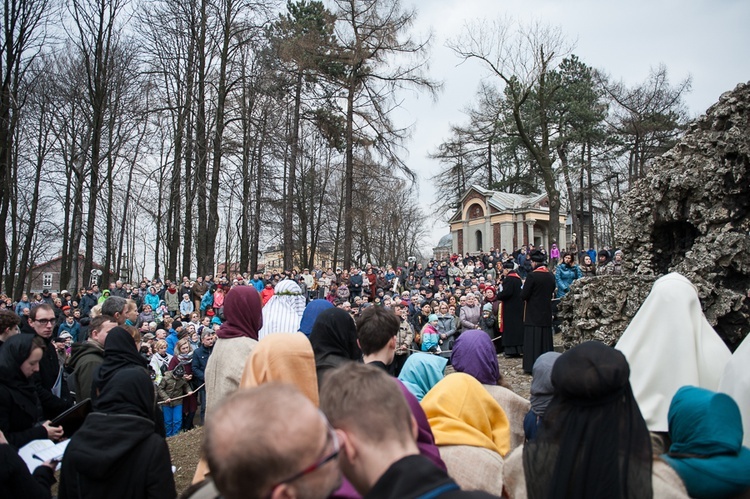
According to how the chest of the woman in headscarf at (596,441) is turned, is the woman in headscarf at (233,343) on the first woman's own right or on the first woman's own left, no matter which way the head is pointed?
on the first woman's own left

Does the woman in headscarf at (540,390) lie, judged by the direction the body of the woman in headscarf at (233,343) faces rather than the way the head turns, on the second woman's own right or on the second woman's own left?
on the second woman's own right

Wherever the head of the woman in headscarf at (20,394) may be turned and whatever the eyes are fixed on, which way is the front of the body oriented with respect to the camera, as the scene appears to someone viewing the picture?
to the viewer's right

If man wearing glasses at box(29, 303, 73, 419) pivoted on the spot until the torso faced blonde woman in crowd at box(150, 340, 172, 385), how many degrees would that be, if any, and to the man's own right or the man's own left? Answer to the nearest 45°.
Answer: approximately 135° to the man's own left

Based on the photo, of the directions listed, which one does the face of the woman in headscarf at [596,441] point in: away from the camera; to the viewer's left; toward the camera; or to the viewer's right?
away from the camera

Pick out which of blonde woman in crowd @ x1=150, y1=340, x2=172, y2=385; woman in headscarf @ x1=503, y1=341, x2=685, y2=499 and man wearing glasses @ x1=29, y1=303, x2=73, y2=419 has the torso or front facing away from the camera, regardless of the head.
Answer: the woman in headscarf

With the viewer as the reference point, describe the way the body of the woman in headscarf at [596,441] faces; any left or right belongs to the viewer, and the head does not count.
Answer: facing away from the viewer

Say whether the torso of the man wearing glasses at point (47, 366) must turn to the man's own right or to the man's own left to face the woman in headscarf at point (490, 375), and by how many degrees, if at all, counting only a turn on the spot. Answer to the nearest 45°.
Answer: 0° — they already face them

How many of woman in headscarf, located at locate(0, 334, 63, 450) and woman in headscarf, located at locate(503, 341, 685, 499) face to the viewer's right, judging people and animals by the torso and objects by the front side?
1
